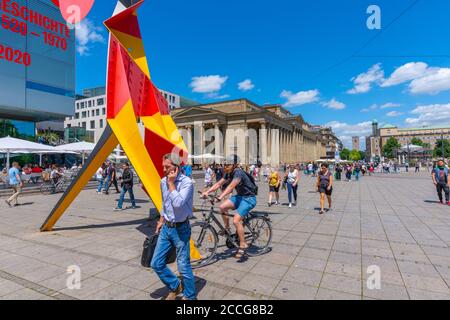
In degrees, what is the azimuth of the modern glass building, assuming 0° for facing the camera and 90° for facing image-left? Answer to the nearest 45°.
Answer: approximately 315°

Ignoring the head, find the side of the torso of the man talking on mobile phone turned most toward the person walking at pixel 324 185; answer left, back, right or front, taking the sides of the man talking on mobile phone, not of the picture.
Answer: back

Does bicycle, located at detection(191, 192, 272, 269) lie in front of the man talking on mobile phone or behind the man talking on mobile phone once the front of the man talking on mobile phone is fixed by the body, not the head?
behind

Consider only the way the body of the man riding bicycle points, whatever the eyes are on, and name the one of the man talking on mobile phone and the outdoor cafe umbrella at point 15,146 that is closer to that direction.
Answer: the man talking on mobile phone
